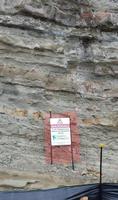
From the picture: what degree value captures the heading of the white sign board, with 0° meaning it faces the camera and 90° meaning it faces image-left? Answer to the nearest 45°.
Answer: approximately 0°

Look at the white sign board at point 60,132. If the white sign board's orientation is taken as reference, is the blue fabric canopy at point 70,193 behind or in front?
in front
